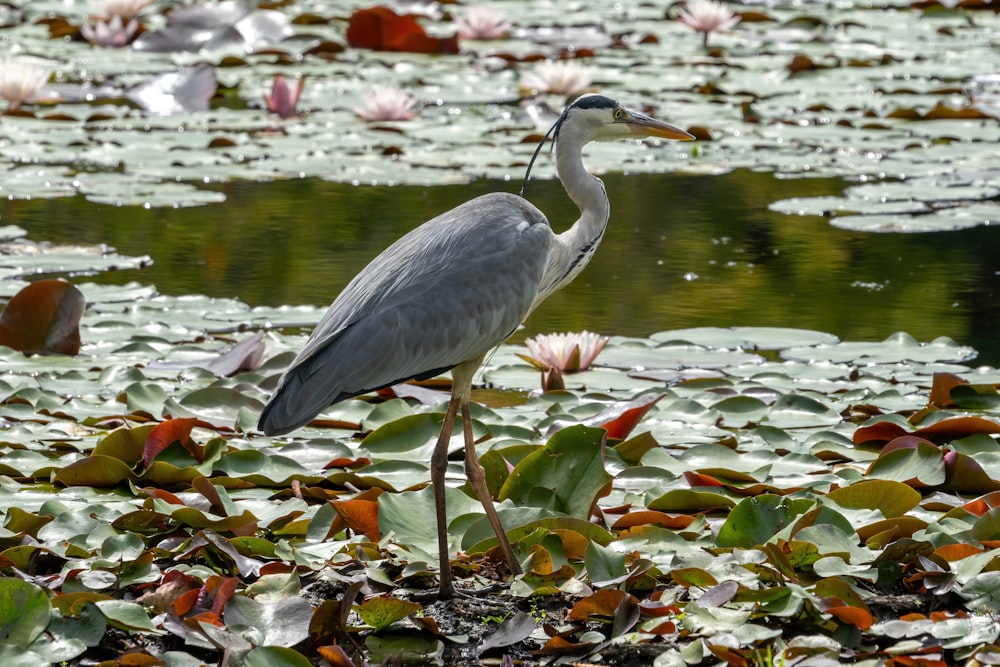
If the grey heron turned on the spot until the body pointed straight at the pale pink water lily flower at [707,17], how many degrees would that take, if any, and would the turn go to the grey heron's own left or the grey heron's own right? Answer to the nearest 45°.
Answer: approximately 90° to the grey heron's own left

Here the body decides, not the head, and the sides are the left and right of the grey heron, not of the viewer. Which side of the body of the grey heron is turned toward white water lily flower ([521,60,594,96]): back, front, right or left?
left

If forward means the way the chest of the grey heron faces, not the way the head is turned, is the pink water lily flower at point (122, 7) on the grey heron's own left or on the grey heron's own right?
on the grey heron's own left

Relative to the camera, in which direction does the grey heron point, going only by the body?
to the viewer's right

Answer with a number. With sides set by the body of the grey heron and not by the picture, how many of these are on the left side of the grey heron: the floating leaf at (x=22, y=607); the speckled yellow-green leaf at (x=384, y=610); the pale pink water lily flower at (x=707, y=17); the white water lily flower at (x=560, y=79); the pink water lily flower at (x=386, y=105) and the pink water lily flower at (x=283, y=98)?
4

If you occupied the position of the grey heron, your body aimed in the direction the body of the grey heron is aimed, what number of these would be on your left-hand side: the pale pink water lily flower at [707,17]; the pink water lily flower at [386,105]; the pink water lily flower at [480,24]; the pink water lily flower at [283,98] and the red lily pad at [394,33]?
5

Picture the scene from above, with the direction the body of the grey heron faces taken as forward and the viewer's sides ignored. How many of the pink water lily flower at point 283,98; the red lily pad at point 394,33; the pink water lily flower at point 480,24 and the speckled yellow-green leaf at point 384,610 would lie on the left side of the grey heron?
3

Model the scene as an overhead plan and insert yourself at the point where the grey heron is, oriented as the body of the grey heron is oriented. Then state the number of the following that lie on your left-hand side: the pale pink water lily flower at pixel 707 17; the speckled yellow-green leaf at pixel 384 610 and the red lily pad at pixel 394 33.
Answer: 2

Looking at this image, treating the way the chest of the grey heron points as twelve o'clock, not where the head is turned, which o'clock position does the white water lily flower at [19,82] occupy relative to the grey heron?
The white water lily flower is roughly at 8 o'clock from the grey heron.

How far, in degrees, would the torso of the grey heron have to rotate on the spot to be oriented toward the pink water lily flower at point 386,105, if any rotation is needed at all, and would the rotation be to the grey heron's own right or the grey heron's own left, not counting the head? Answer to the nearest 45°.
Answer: approximately 90° to the grey heron's own left

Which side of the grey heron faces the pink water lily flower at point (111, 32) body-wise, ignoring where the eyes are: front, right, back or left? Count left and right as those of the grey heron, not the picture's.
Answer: left

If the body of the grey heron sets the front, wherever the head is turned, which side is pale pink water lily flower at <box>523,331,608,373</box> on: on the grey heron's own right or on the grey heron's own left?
on the grey heron's own left
